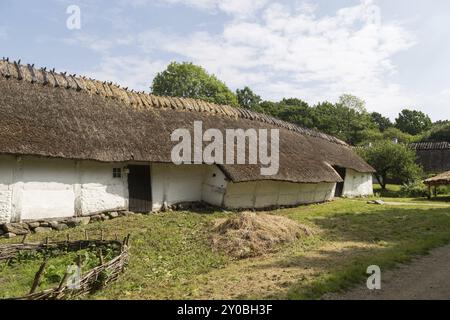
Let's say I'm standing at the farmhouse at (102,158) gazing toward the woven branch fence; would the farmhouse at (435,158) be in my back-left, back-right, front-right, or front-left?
back-left

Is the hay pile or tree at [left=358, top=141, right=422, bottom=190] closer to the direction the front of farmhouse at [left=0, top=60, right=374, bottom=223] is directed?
the hay pile

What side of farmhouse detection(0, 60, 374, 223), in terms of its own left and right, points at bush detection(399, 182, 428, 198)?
left

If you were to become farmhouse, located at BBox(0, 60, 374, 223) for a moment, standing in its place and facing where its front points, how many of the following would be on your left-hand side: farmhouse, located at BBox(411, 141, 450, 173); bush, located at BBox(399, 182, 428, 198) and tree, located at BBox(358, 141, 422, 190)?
3

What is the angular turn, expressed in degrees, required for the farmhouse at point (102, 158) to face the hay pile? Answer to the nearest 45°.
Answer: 0° — it already faces it

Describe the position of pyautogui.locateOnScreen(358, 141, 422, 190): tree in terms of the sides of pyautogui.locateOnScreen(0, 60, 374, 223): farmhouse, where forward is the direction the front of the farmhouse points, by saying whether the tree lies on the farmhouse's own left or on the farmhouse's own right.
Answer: on the farmhouse's own left

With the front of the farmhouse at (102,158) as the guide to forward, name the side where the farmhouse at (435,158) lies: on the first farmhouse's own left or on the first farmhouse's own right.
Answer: on the first farmhouse's own left

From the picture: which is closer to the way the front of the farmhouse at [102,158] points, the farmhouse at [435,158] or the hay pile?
the hay pile

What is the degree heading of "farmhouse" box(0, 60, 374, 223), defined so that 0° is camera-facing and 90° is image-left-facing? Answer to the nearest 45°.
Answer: approximately 315°
